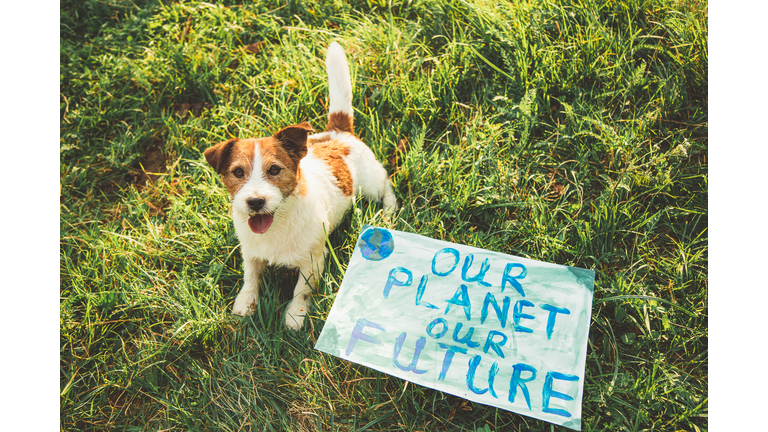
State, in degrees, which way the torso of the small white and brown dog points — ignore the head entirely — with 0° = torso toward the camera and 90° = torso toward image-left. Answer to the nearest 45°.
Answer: approximately 45°

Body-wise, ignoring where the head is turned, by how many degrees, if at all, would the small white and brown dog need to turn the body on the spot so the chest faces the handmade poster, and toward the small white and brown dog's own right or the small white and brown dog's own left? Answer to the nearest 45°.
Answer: approximately 90° to the small white and brown dog's own left
